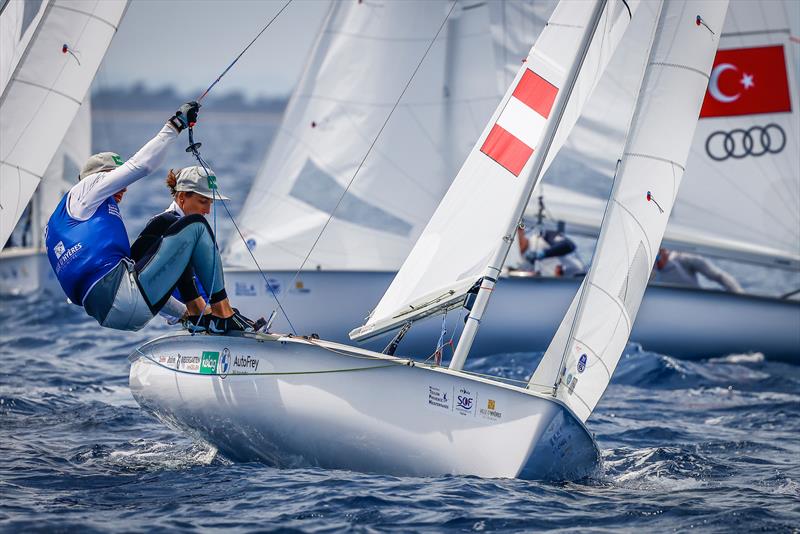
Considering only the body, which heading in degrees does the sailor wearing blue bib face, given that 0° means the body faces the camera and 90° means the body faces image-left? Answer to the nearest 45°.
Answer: approximately 270°

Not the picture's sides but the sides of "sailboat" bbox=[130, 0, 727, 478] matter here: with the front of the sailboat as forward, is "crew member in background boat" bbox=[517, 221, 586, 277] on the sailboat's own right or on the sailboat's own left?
on the sailboat's own left

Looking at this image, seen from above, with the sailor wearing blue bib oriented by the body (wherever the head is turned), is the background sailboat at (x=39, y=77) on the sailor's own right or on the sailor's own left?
on the sailor's own left

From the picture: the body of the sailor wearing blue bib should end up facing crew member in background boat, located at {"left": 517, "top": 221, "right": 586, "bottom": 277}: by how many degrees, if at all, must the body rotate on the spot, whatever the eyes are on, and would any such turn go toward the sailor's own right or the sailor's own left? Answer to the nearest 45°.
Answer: approximately 45° to the sailor's own left

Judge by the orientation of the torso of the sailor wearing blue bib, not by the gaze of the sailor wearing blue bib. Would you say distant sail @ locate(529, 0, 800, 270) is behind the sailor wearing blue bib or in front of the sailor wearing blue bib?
in front

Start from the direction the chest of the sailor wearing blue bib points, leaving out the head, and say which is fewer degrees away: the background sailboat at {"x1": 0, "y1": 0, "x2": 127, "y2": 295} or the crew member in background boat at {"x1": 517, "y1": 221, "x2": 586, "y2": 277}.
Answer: the crew member in background boat

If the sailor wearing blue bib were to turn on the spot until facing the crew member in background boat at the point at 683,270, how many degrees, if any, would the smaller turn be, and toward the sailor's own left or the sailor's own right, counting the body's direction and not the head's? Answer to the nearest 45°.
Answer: approximately 45° to the sailor's own left

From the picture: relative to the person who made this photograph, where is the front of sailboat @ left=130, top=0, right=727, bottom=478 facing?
facing the viewer and to the right of the viewer
